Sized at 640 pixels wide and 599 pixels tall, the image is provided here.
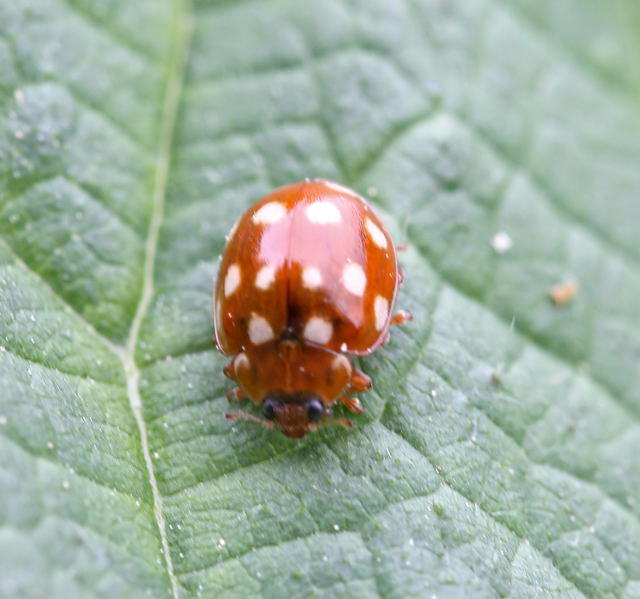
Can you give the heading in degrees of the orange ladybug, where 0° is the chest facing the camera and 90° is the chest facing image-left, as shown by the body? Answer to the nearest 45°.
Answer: approximately 0°
